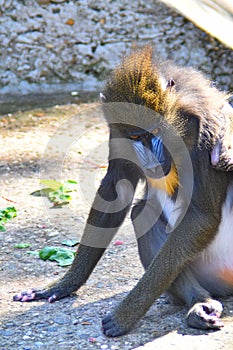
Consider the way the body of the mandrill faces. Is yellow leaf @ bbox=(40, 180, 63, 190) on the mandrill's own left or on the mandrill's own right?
on the mandrill's own right

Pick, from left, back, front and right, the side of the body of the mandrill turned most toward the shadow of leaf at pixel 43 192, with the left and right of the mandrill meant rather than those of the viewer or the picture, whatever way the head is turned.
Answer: right

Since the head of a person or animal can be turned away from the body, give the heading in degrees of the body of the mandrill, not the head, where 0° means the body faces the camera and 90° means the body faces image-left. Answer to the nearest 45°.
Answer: approximately 45°
